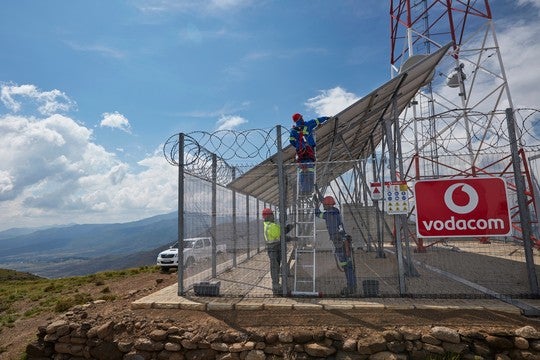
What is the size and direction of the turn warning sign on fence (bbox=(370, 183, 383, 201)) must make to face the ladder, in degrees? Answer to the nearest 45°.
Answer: approximately 90° to its right

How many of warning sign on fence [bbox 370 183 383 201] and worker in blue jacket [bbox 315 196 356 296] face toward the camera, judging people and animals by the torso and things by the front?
1

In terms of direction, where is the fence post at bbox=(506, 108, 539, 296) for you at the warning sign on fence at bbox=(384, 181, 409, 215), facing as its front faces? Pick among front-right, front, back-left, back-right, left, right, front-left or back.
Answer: left

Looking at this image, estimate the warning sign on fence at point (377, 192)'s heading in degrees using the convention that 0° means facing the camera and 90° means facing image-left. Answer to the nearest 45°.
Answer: approximately 0°

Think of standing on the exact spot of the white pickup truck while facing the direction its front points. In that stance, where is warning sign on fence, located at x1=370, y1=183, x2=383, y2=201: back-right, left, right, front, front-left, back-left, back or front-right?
left

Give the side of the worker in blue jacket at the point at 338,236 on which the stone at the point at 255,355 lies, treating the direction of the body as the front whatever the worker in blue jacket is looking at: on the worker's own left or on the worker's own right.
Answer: on the worker's own left

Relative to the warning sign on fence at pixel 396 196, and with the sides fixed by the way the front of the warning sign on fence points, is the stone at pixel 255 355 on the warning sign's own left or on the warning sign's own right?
on the warning sign's own right

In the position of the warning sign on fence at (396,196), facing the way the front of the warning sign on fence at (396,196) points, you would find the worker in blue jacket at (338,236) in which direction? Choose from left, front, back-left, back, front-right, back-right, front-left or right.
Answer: right
